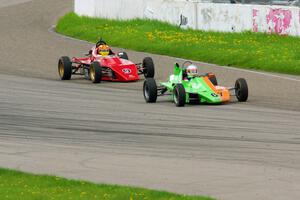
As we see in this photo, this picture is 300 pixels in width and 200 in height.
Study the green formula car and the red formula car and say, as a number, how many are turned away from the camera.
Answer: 0
